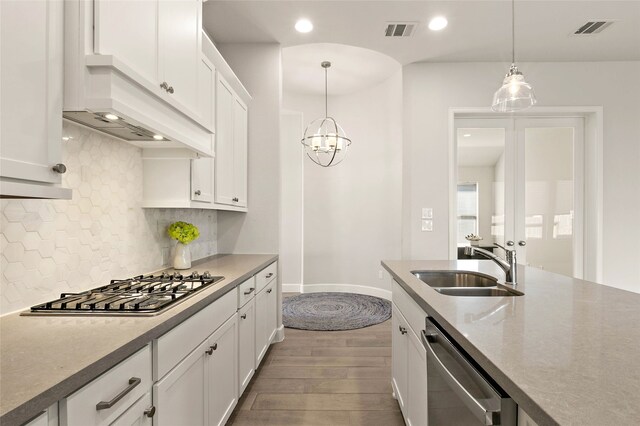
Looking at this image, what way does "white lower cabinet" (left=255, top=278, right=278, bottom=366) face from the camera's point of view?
to the viewer's right

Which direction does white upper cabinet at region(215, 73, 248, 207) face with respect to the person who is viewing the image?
facing to the right of the viewer

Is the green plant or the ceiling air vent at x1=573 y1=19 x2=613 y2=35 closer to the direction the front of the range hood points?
the ceiling air vent

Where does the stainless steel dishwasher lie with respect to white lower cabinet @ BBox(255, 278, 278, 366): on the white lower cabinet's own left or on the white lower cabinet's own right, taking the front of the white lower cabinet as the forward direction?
on the white lower cabinet's own right

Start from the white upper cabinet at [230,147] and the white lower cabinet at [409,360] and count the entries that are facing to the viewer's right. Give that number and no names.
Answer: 1

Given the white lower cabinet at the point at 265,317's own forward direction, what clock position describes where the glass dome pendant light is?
The glass dome pendant light is roughly at 1 o'clock from the white lower cabinet.

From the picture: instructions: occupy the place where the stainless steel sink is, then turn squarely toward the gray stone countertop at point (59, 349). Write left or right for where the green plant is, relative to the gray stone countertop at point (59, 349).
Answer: right

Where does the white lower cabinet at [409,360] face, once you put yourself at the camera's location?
facing to the left of the viewer

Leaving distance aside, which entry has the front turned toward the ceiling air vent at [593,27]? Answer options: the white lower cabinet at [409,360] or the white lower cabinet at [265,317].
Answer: the white lower cabinet at [265,317]

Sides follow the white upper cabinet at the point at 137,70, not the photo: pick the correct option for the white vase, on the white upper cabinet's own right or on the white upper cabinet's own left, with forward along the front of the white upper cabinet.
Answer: on the white upper cabinet's own left

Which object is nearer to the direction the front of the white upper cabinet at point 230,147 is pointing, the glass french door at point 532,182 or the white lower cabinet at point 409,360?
the glass french door

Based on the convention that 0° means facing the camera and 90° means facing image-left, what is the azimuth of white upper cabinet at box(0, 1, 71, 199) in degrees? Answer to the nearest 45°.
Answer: approximately 315°
